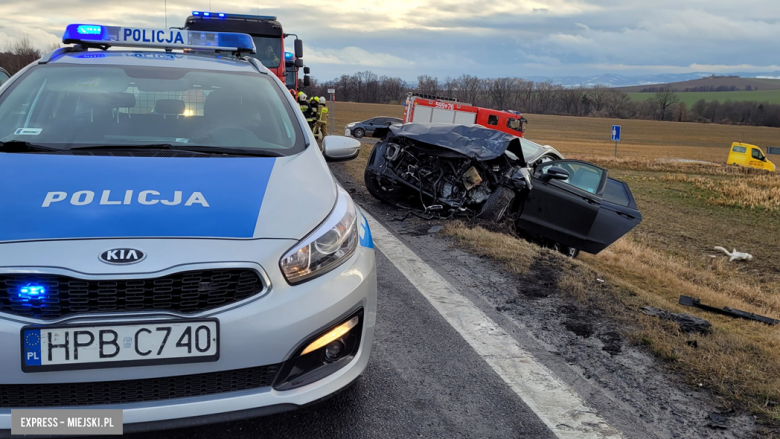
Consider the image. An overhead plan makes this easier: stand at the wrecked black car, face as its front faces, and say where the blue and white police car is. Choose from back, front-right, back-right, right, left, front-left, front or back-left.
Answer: front-left

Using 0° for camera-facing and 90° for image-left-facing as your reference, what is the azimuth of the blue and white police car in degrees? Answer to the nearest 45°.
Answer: approximately 0°

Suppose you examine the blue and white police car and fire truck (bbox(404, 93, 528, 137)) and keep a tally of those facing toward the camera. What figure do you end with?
1

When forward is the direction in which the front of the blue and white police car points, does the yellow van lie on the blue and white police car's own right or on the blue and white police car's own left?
on the blue and white police car's own left

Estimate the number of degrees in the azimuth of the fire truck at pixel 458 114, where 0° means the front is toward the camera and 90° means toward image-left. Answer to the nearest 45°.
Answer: approximately 270°

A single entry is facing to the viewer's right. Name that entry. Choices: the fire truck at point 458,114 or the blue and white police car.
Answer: the fire truck

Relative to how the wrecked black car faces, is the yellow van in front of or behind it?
behind

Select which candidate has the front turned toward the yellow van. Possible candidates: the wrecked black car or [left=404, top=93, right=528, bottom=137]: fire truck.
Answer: the fire truck

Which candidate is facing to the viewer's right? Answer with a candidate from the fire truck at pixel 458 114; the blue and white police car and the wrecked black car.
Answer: the fire truck

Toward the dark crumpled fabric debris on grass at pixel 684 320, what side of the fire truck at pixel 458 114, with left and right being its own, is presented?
right

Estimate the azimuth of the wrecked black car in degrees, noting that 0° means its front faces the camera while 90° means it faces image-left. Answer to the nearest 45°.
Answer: approximately 45°

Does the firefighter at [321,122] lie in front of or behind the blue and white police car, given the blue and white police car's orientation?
behind

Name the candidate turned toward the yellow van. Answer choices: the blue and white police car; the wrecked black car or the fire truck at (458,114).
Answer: the fire truck
